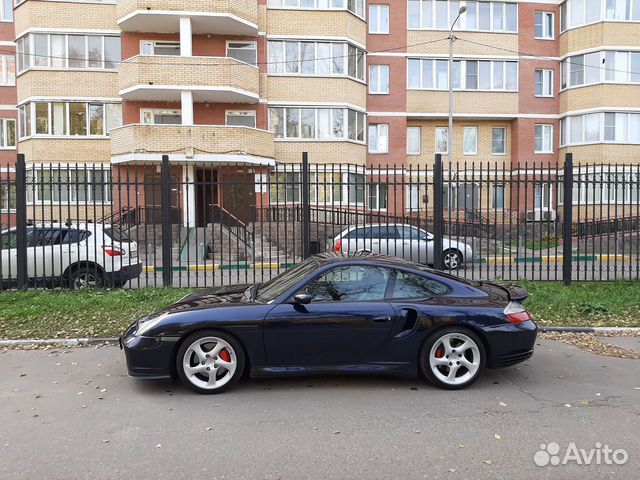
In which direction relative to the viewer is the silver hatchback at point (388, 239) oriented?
to the viewer's right

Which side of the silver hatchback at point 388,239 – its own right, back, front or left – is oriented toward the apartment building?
left

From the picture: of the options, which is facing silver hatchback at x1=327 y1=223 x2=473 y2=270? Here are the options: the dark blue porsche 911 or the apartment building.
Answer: the apartment building

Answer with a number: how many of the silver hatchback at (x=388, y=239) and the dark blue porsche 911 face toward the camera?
0

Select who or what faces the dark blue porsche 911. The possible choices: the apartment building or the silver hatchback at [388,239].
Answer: the apartment building

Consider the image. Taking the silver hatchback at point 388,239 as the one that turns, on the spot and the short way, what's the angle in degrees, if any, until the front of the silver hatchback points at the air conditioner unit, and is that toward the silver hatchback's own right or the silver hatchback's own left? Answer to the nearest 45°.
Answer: approximately 45° to the silver hatchback's own left

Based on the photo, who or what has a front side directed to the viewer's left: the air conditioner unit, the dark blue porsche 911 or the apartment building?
the dark blue porsche 911

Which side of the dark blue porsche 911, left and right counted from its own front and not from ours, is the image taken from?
left

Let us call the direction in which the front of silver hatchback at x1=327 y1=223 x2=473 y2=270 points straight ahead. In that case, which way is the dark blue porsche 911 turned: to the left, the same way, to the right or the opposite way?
the opposite way

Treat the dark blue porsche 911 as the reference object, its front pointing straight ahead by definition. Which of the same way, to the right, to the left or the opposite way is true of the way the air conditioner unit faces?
to the left

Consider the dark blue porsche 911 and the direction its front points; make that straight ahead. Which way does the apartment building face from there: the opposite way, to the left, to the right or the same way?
to the left

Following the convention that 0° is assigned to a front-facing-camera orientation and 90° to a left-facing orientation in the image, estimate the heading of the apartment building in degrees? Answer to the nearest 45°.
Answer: approximately 0°
